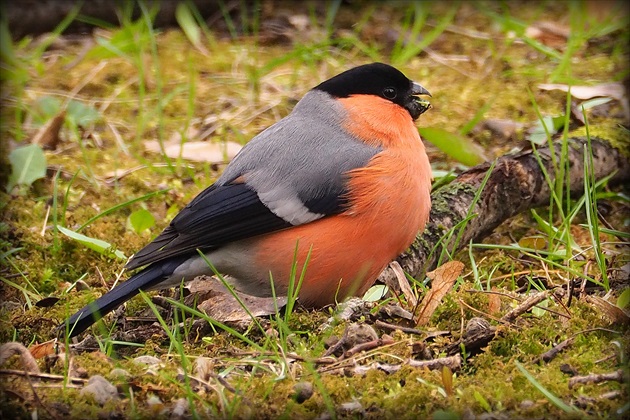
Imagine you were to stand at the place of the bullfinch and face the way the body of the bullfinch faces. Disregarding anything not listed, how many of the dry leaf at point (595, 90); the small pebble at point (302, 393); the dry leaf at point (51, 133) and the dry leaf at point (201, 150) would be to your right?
1

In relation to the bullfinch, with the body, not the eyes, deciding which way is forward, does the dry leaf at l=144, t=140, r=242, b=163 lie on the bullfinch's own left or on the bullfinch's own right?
on the bullfinch's own left

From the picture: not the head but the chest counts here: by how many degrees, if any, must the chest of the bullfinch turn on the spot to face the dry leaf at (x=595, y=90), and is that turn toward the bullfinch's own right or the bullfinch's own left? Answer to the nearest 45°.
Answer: approximately 45° to the bullfinch's own left

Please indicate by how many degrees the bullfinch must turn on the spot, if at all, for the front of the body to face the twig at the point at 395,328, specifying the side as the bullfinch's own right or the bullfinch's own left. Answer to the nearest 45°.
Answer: approximately 45° to the bullfinch's own right

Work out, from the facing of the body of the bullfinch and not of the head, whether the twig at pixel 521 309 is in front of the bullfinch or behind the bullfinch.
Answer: in front

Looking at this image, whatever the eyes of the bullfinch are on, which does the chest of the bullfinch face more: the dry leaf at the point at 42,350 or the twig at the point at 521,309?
the twig

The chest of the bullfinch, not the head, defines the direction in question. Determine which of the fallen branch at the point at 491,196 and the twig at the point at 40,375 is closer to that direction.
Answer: the fallen branch

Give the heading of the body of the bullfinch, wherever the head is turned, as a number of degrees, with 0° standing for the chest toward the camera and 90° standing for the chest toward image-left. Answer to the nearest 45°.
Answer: approximately 270°

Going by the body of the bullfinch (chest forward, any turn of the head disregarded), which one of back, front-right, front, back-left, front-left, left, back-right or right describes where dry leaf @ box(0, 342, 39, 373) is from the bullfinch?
back-right

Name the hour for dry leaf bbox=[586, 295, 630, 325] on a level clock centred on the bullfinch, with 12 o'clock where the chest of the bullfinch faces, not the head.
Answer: The dry leaf is roughly at 1 o'clock from the bullfinch.

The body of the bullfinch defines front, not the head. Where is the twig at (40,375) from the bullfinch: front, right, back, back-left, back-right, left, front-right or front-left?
back-right

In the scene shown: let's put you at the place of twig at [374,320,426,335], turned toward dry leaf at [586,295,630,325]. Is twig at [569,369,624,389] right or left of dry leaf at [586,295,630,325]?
right

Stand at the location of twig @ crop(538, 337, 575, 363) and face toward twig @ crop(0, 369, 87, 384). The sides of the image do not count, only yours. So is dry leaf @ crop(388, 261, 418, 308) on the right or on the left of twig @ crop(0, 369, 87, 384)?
right

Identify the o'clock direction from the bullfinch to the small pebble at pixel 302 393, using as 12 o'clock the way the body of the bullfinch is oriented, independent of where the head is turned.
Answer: The small pebble is roughly at 3 o'clock from the bullfinch.

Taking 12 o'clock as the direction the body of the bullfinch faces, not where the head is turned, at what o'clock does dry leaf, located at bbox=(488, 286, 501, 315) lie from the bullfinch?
The dry leaf is roughly at 1 o'clock from the bullfinch.

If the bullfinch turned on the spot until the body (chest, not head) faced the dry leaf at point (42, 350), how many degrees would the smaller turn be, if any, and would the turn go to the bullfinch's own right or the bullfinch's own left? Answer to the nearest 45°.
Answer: approximately 135° to the bullfinch's own right
